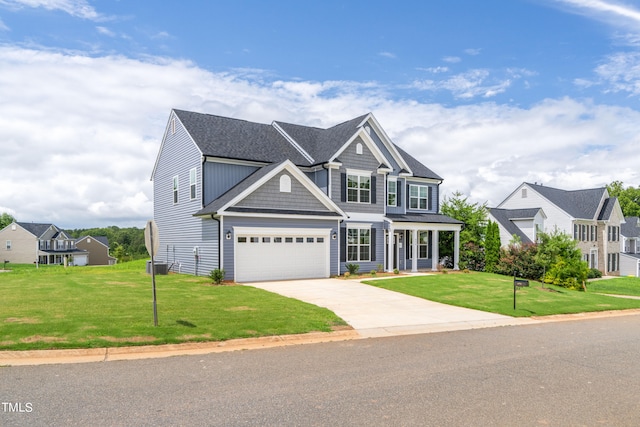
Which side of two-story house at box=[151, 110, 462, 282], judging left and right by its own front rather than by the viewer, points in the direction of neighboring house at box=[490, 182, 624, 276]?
left

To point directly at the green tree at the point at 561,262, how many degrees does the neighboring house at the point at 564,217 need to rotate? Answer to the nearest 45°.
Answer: approximately 45° to its right

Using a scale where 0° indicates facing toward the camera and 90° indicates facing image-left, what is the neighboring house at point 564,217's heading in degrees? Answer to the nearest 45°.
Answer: approximately 315°

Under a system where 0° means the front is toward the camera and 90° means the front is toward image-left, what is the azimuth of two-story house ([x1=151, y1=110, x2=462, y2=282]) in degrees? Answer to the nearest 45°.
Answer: approximately 315°

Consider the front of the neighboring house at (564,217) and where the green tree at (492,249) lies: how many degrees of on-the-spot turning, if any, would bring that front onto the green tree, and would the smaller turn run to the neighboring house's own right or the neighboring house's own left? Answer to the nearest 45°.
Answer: approximately 45° to the neighboring house's own right

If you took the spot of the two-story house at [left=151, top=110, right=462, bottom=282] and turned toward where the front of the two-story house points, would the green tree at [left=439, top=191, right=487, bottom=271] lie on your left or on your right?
on your left

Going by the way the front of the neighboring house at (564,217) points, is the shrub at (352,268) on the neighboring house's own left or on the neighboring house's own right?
on the neighboring house's own right

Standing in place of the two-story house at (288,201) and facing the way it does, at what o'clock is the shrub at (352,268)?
The shrub is roughly at 11 o'clock from the two-story house.

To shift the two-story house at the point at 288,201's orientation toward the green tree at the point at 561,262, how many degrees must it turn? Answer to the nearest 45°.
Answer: approximately 45° to its left

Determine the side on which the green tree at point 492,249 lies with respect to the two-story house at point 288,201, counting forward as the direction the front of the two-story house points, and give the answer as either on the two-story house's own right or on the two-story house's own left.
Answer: on the two-story house's own left
